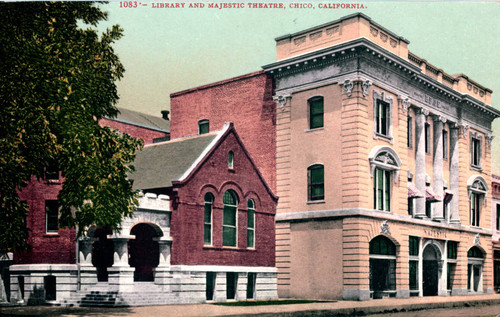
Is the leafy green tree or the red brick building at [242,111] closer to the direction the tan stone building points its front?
the leafy green tree

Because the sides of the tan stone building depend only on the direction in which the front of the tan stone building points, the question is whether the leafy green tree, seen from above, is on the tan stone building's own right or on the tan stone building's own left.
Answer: on the tan stone building's own right
